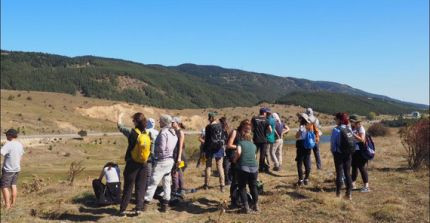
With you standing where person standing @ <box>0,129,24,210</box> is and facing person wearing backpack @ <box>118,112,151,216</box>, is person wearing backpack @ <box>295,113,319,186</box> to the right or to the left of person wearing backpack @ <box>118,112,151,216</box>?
left

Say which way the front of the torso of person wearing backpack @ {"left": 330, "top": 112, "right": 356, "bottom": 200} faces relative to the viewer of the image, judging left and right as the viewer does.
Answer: facing away from the viewer and to the left of the viewer

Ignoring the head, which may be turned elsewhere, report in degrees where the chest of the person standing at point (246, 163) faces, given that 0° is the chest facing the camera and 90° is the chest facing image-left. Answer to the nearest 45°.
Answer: approximately 180°

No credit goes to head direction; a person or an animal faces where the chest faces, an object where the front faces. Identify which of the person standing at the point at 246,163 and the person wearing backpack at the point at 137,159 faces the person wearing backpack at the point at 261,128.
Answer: the person standing

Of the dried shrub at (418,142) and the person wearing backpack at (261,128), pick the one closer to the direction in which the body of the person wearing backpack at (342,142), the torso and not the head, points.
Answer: the person wearing backpack

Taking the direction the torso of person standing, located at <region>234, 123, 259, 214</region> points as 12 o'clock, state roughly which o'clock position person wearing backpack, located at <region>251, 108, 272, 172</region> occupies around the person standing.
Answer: The person wearing backpack is roughly at 12 o'clock from the person standing.

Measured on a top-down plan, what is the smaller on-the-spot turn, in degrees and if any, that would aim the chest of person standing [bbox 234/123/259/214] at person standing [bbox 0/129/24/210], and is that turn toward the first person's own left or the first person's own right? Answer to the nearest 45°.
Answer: approximately 90° to the first person's own left

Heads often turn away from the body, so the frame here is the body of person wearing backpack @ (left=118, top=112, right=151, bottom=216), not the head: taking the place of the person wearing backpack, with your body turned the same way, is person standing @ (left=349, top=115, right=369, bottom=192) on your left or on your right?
on your right

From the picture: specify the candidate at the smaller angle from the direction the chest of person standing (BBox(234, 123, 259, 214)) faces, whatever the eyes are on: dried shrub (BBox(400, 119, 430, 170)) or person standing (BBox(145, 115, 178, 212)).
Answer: the dried shrub

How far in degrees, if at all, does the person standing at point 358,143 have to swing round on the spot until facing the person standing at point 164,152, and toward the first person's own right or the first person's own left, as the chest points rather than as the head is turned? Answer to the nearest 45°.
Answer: approximately 45° to the first person's own left

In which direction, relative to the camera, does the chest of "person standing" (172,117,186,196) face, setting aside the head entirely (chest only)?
to the viewer's left
